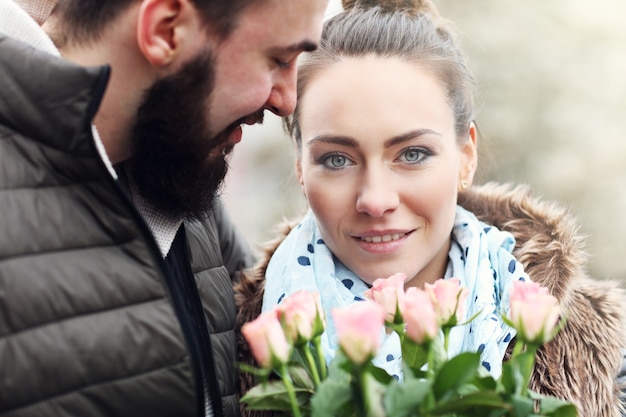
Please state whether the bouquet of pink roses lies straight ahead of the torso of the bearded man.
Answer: yes

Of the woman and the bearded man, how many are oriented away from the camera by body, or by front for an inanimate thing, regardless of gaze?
0

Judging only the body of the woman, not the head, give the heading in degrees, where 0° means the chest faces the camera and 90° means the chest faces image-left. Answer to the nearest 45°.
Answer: approximately 0°

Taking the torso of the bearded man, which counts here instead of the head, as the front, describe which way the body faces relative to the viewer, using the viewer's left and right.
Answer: facing the viewer and to the right of the viewer

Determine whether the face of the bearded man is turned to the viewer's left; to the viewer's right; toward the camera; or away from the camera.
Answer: to the viewer's right
